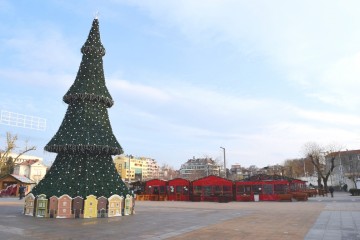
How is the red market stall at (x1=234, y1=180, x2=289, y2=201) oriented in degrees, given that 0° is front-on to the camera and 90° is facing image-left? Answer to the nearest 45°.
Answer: approximately 0°

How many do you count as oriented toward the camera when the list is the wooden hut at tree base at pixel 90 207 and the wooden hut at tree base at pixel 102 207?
2

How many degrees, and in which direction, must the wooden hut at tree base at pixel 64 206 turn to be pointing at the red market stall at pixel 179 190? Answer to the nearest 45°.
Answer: approximately 135° to its left

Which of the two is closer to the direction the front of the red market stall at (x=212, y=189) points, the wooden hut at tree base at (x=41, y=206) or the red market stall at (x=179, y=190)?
the wooden hut at tree base

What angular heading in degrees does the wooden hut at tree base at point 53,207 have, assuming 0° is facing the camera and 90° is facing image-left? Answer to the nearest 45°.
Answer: approximately 0°

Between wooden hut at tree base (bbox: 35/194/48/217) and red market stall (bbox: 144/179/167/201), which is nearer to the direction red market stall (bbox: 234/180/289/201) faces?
the wooden hut at tree base
